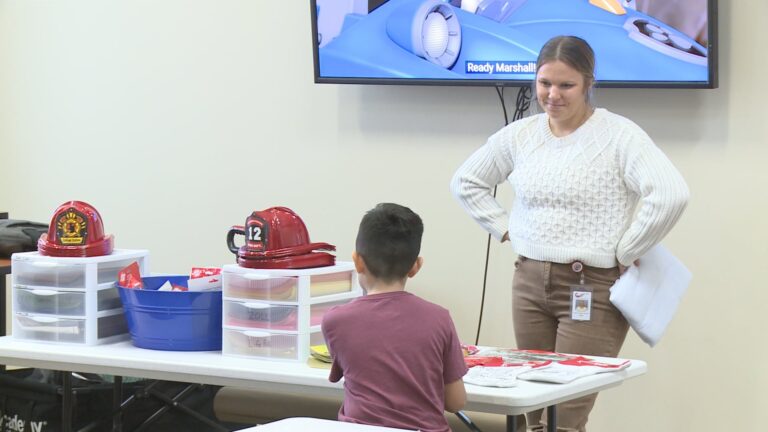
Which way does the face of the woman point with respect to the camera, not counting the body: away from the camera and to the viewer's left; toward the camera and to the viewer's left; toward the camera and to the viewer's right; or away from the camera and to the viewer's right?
toward the camera and to the viewer's left

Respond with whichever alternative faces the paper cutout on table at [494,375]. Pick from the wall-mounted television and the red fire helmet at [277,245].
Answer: the wall-mounted television

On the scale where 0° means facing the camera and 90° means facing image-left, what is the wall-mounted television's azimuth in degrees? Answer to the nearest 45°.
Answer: approximately 0°

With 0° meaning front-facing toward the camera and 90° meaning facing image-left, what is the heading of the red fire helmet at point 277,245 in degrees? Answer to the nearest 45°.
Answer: approximately 45°
